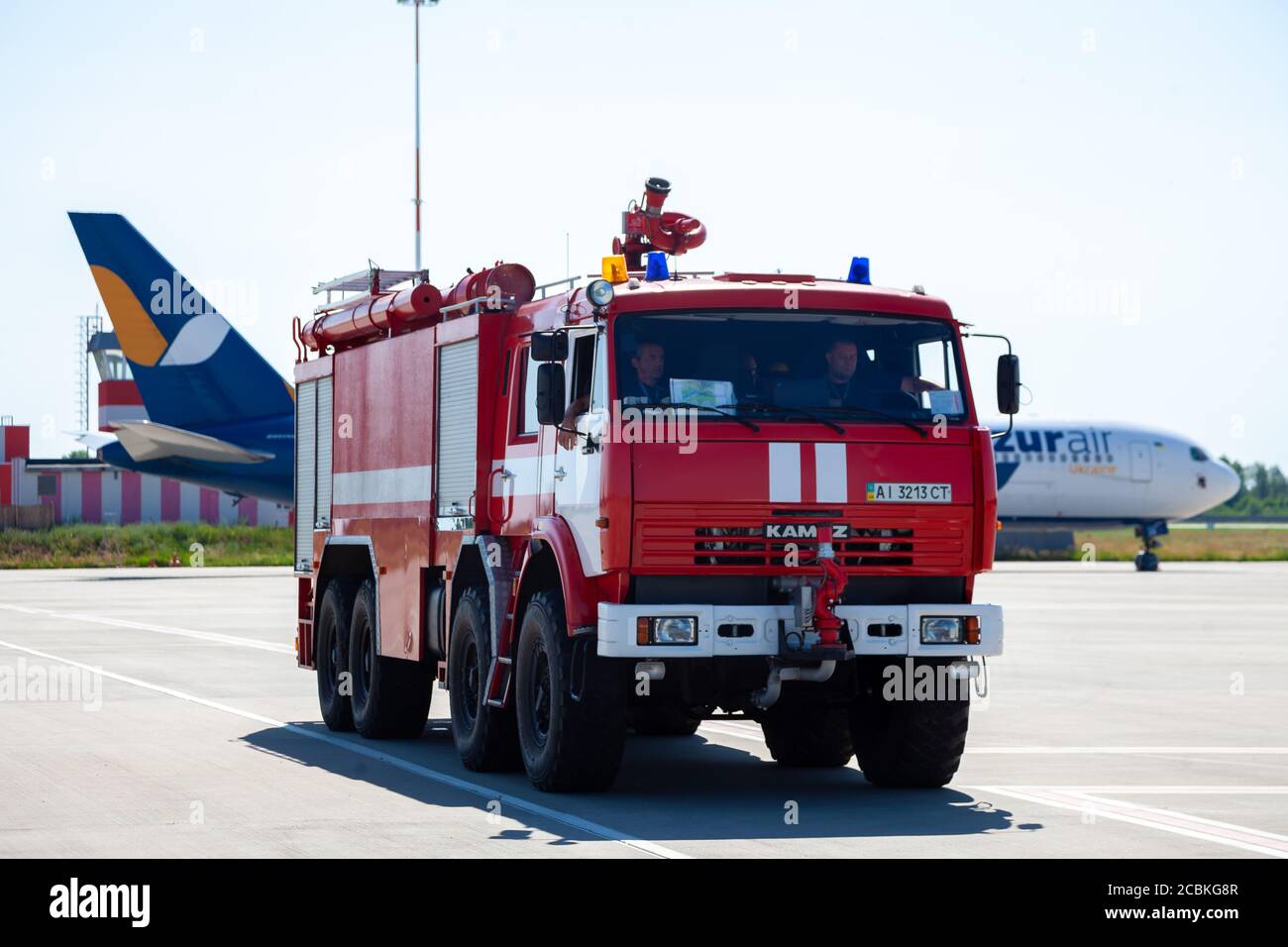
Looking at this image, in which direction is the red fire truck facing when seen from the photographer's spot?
facing the viewer and to the right of the viewer

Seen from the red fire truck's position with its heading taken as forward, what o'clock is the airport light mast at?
The airport light mast is roughly at 7 o'clock from the red fire truck.
